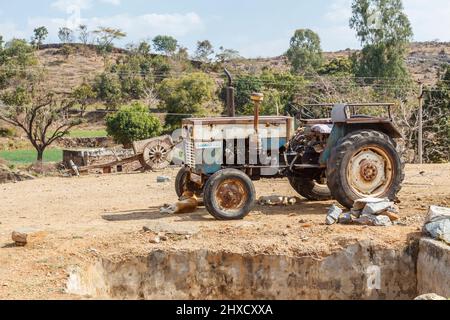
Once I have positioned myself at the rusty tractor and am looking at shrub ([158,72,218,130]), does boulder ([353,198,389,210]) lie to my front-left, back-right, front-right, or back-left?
back-right

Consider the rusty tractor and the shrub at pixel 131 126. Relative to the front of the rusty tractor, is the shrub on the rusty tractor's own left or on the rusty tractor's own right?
on the rusty tractor's own right

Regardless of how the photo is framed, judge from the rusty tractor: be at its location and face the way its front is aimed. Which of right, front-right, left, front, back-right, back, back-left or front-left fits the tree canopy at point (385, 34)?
back-right

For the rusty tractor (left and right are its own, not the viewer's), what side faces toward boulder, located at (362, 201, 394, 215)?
left

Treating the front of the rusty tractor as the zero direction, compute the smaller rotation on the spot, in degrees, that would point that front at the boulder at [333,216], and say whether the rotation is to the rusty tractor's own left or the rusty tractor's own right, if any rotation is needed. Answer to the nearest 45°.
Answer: approximately 90° to the rusty tractor's own left

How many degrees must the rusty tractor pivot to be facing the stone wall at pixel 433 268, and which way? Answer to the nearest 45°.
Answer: approximately 90° to its left

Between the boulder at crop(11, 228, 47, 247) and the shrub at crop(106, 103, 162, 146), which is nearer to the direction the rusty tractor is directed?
the boulder

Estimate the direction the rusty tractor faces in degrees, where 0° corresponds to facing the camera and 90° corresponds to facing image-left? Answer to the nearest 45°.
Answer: approximately 45°

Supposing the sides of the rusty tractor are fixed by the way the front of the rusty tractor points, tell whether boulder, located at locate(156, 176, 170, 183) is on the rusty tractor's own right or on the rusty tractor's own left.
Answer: on the rusty tractor's own right
